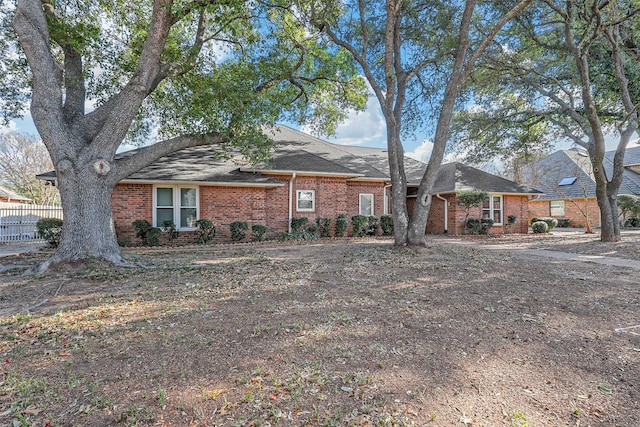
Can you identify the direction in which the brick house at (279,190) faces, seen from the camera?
facing the viewer

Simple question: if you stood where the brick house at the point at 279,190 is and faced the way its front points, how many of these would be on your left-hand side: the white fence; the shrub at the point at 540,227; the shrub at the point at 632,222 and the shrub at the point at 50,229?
2

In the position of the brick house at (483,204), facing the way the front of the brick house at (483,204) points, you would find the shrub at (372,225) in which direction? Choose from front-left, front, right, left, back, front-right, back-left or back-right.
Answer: front-right

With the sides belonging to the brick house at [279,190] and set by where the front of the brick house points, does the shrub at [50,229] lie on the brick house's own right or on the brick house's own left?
on the brick house's own right
